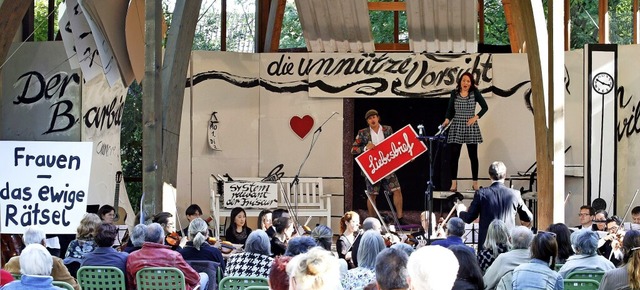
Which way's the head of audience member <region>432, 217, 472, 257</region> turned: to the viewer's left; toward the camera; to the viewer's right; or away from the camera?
away from the camera

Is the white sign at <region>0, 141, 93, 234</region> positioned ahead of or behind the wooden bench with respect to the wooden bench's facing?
ahead

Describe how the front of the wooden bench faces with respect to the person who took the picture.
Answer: facing the viewer

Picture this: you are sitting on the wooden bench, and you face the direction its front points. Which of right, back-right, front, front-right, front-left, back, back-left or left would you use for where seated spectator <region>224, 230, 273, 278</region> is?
front

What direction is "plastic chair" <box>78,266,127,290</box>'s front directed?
away from the camera

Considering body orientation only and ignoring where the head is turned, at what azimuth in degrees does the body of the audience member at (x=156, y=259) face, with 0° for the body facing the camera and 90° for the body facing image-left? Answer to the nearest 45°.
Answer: approximately 180°

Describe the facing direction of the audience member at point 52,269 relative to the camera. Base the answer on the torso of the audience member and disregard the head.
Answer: away from the camera

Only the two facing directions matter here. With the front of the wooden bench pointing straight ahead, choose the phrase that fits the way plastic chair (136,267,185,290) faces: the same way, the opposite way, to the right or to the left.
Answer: the opposite way

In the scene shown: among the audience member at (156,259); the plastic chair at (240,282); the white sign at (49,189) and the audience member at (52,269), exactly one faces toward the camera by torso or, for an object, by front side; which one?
the white sign

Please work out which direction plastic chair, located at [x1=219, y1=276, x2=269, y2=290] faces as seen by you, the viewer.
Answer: facing away from the viewer

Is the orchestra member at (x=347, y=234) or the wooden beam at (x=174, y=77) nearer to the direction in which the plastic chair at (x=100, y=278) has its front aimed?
the wooden beam

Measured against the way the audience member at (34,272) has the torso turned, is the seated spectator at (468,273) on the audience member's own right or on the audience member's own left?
on the audience member's own right

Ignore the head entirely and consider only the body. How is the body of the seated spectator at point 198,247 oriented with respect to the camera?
away from the camera

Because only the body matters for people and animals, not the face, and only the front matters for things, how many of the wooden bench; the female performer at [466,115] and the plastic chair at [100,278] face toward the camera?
2

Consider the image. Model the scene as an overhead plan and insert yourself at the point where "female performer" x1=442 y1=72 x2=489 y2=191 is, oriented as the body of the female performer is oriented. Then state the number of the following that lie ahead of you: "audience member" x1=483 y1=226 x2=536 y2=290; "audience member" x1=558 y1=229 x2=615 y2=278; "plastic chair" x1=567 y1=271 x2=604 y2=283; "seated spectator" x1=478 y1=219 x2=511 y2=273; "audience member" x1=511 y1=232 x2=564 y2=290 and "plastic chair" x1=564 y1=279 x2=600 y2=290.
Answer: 6

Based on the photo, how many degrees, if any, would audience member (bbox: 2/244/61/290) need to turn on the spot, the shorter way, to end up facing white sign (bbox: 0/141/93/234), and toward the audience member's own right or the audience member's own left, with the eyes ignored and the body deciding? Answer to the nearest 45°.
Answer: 0° — they already face it
